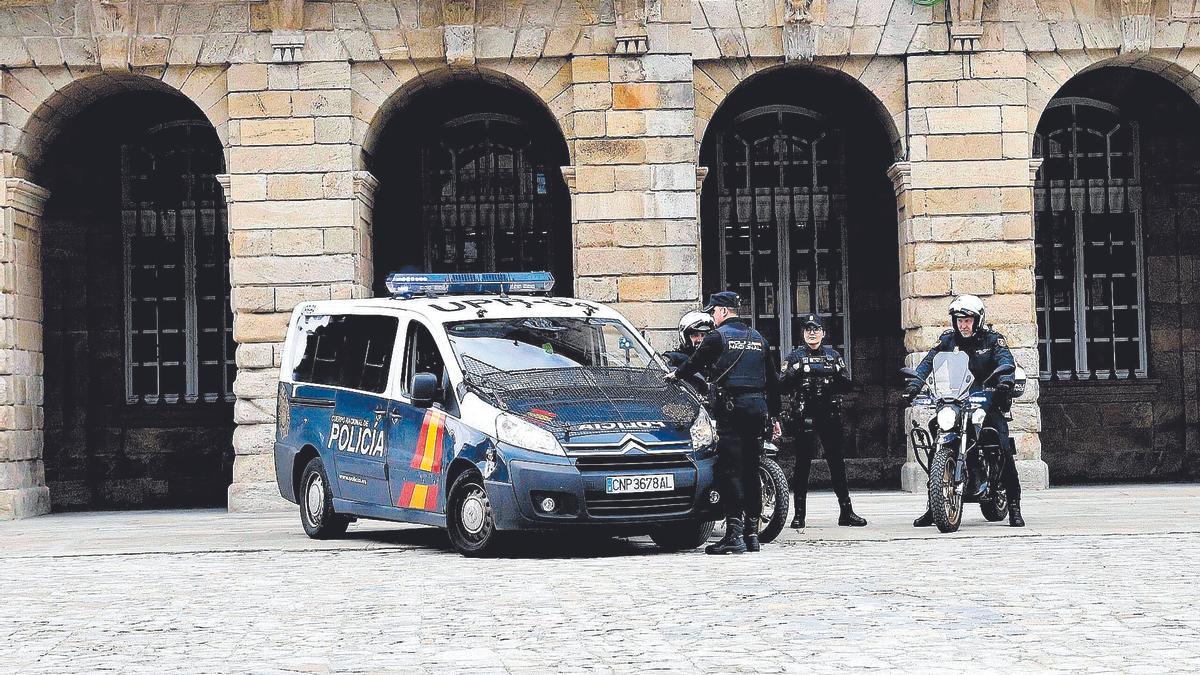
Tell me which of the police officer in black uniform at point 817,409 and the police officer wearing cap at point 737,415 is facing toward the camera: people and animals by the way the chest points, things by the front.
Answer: the police officer in black uniform

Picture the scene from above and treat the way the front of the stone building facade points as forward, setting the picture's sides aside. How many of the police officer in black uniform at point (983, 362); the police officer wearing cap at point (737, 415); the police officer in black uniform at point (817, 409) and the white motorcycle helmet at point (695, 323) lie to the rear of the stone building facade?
0

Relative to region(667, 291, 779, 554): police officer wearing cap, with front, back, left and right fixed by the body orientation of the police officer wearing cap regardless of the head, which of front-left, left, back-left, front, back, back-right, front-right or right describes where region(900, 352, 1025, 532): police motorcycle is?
right

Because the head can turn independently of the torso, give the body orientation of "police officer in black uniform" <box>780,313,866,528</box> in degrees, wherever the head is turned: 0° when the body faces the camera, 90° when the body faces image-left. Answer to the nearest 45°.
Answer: approximately 0°

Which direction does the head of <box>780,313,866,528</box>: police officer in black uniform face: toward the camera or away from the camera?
toward the camera

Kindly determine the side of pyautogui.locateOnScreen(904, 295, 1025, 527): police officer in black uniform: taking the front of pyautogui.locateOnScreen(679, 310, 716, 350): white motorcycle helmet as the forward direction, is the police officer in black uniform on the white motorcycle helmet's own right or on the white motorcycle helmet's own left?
on the white motorcycle helmet's own left

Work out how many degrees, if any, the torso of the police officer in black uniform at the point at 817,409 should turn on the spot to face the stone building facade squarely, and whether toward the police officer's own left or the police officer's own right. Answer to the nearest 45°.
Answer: approximately 135° to the police officer's own right

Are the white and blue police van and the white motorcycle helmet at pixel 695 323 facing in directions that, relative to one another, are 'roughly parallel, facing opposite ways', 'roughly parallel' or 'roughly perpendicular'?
roughly parallel

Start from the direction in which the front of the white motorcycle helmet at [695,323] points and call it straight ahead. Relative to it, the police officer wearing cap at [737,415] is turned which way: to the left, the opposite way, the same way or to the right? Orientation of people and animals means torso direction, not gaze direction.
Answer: the opposite way

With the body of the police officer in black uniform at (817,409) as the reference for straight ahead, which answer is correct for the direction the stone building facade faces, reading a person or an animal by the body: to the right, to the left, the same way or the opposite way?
the same way

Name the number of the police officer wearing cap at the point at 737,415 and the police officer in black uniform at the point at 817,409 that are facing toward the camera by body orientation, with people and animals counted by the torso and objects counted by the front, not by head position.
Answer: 1

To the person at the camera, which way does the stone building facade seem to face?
facing the viewer

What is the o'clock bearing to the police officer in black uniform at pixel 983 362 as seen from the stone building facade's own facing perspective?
The police officer in black uniform is roughly at 11 o'clock from the stone building facade.

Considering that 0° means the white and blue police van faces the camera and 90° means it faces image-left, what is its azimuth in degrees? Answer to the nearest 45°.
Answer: approximately 315°

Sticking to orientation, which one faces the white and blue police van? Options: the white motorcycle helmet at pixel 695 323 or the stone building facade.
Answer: the stone building facade

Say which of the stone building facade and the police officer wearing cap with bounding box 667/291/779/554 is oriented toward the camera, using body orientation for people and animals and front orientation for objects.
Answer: the stone building facade

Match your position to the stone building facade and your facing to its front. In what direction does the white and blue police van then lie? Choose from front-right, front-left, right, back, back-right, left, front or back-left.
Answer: front
